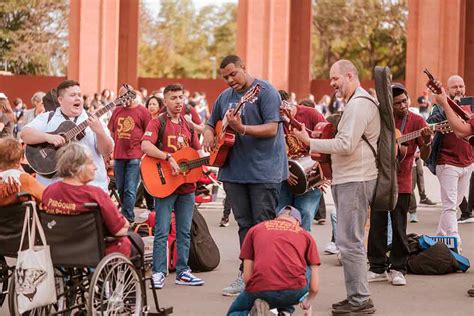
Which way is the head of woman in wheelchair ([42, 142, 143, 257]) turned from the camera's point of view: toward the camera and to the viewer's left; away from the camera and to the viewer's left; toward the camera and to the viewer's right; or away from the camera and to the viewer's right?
away from the camera and to the viewer's right

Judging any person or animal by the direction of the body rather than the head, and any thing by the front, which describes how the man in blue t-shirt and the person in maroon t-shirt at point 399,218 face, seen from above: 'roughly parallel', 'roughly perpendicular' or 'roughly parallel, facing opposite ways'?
roughly parallel

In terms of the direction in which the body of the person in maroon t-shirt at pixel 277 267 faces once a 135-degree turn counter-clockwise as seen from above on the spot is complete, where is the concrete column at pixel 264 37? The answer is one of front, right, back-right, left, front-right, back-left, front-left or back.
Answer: back-right

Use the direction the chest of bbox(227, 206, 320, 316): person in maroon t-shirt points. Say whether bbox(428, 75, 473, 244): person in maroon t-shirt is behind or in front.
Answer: in front

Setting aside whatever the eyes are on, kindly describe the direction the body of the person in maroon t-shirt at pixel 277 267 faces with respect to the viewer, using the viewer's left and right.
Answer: facing away from the viewer

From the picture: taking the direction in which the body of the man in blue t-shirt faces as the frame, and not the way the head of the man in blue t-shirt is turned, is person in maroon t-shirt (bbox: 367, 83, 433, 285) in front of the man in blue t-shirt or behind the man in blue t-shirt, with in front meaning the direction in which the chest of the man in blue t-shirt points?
behind

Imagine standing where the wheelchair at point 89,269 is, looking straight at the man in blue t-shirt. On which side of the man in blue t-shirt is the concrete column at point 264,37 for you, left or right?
left

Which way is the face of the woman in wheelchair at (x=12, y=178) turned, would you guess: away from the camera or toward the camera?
away from the camera

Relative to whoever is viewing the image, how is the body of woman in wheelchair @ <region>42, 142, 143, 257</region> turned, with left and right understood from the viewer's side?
facing away from the viewer and to the right of the viewer

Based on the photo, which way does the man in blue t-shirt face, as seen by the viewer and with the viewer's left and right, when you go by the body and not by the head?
facing the viewer and to the left of the viewer

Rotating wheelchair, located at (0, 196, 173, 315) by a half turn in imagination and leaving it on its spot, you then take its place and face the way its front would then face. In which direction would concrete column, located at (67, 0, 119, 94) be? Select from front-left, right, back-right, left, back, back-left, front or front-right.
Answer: back-right

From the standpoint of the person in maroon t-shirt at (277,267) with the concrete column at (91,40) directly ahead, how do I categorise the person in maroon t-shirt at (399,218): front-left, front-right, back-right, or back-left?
front-right

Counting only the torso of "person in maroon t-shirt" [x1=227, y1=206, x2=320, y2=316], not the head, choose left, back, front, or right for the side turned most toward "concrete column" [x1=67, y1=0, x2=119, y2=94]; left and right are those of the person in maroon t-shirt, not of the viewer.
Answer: front

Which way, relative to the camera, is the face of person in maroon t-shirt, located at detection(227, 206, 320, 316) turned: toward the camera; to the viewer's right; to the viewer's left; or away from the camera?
away from the camera

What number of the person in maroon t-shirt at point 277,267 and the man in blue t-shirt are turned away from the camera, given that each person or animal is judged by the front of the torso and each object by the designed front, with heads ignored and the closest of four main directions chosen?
1

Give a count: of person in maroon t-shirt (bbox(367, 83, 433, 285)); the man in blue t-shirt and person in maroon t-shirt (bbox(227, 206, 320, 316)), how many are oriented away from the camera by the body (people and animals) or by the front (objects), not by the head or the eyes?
1

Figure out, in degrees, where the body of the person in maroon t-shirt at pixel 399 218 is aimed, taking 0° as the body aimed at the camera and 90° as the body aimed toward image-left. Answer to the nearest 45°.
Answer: approximately 45°

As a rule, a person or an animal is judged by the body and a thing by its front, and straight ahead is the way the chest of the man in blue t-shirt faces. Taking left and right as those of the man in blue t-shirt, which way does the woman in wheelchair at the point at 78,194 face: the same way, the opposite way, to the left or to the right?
the opposite way

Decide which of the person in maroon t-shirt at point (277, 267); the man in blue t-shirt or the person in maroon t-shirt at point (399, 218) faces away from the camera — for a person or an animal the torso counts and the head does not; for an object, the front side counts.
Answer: the person in maroon t-shirt at point (277, 267)
